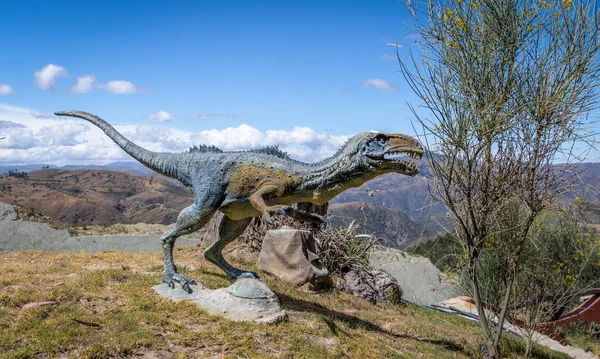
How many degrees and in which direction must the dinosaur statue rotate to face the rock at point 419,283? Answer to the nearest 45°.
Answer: approximately 45° to its left

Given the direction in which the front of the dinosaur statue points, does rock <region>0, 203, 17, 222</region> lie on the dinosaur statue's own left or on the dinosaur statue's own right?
on the dinosaur statue's own left

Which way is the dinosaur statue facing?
to the viewer's right

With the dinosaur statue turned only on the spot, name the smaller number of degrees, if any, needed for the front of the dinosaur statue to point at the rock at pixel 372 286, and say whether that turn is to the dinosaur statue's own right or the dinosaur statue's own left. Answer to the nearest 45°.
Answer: approximately 45° to the dinosaur statue's own left
